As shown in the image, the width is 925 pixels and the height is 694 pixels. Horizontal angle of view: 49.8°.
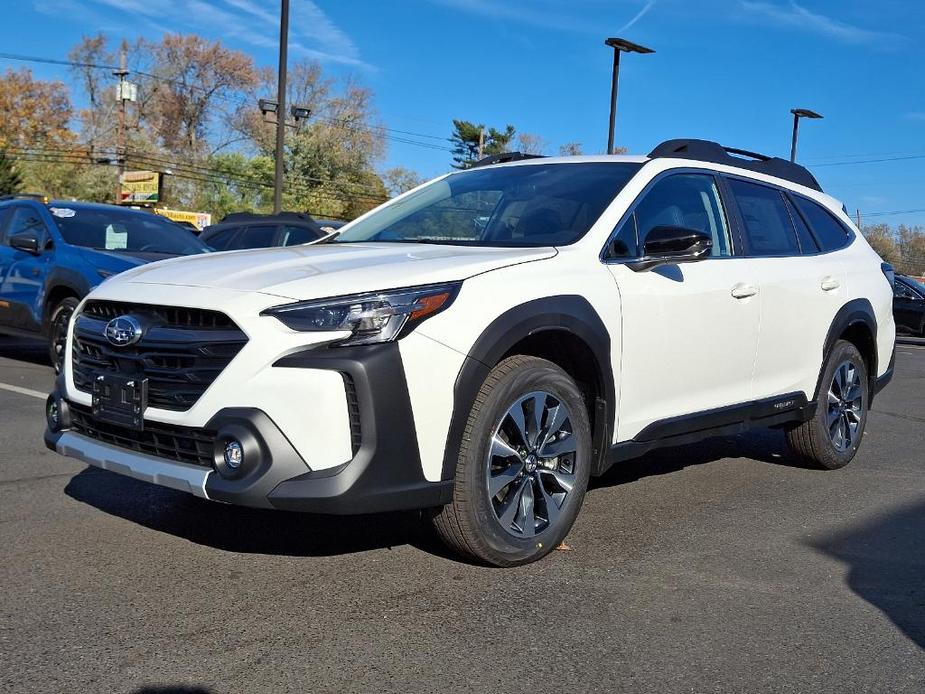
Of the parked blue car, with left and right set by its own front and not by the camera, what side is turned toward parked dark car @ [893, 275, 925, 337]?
left

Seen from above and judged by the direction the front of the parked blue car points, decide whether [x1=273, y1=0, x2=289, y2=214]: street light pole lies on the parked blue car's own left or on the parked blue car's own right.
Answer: on the parked blue car's own left

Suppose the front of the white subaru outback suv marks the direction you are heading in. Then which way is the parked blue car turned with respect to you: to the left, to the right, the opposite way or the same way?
to the left

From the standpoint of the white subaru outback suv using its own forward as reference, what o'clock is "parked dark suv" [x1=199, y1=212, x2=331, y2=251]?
The parked dark suv is roughly at 4 o'clock from the white subaru outback suv.

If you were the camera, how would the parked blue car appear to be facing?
facing the viewer and to the right of the viewer

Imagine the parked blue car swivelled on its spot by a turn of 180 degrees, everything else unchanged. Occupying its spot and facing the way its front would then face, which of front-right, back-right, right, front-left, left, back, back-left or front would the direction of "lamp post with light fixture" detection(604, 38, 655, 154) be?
right

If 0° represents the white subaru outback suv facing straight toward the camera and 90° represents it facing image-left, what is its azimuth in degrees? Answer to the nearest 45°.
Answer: approximately 45°

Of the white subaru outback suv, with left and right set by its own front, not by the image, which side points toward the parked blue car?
right

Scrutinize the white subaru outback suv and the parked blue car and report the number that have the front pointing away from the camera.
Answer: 0

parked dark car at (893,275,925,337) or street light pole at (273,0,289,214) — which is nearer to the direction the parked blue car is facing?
the parked dark car

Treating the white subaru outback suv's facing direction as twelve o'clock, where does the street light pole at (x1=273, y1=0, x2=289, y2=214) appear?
The street light pole is roughly at 4 o'clock from the white subaru outback suv.
